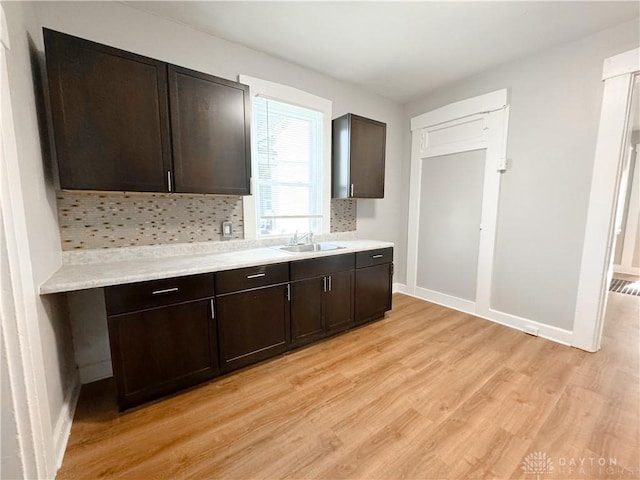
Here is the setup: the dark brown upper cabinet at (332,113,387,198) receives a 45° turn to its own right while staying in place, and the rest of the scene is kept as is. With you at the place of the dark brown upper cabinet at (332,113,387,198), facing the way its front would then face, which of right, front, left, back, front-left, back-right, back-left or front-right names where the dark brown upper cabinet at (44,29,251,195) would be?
front-right

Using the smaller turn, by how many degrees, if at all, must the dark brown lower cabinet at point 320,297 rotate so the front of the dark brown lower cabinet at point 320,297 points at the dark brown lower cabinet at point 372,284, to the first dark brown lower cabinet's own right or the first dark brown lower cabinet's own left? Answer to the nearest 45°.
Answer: approximately 90° to the first dark brown lower cabinet's own left

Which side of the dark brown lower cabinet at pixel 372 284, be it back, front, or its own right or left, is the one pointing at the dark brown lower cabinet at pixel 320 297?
right

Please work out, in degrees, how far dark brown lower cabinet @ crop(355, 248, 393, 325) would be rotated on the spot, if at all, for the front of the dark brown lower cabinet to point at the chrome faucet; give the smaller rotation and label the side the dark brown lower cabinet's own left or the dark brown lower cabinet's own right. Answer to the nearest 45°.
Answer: approximately 135° to the dark brown lower cabinet's own right
